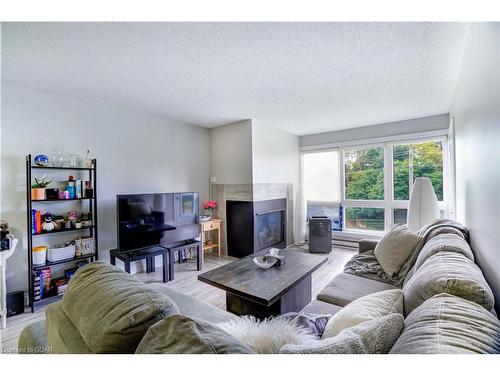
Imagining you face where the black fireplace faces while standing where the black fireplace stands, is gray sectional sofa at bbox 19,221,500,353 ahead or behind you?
ahead

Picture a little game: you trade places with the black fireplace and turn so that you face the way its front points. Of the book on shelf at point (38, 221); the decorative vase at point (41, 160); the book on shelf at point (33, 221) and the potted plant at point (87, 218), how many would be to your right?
4

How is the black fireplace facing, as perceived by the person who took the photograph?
facing the viewer and to the right of the viewer

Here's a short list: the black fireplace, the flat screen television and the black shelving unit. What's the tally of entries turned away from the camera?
0

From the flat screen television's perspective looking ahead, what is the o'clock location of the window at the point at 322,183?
The window is roughly at 10 o'clock from the flat screen television.

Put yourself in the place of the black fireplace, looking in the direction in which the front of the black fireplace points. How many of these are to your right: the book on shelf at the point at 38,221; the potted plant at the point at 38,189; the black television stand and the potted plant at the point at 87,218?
4

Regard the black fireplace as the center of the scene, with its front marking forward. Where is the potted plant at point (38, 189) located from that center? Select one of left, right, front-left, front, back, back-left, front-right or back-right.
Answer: right

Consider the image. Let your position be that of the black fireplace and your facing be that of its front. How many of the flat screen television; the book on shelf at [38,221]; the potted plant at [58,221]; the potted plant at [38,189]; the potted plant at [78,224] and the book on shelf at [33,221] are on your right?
6

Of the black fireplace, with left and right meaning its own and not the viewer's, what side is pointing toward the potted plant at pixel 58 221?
right

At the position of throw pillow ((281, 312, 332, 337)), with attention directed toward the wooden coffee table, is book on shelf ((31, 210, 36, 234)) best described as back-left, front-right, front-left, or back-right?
front-left

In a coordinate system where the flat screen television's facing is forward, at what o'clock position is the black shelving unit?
The black shelving unit is roughly at 4 o'clock from the flat screen television.

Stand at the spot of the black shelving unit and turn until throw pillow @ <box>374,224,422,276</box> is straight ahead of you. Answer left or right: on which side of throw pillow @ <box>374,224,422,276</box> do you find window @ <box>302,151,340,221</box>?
left

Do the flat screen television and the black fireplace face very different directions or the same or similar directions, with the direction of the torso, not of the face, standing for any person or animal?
same or similar directions

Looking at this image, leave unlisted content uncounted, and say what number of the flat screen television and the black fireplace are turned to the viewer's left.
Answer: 0

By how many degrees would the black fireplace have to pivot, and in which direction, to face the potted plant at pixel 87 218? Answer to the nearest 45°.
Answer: approximately 90° to its right

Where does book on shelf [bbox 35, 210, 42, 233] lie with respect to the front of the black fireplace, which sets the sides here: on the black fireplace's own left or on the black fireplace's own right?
on the black fireplace's own right

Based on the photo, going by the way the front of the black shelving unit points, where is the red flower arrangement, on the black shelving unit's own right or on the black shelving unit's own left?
on the black shelving unit's own left
